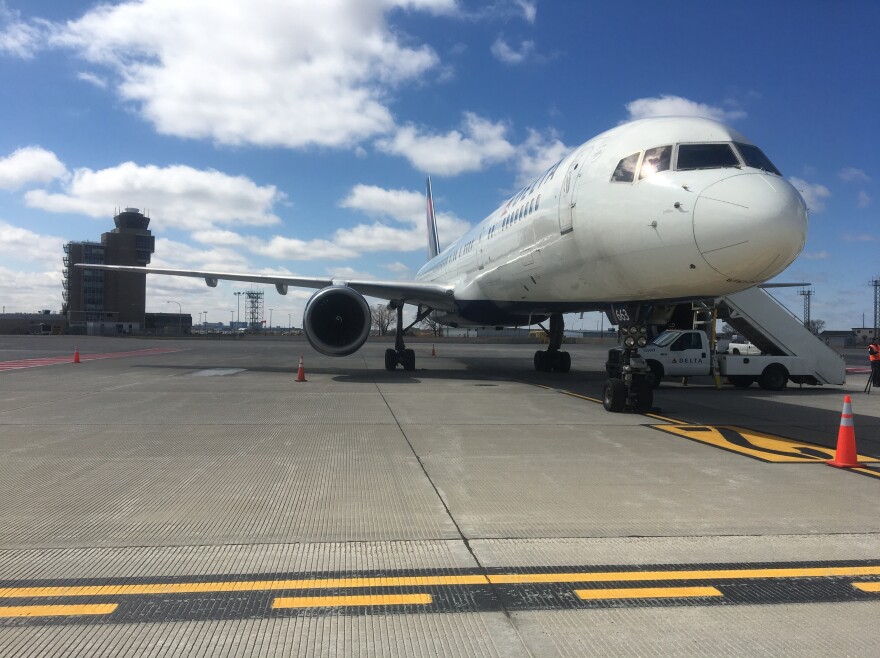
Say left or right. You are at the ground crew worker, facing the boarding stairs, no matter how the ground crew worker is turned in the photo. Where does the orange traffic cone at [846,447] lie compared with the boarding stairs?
left

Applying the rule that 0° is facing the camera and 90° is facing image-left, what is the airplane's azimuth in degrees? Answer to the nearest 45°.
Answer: approximately 315°

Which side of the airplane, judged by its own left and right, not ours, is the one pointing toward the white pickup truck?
front
